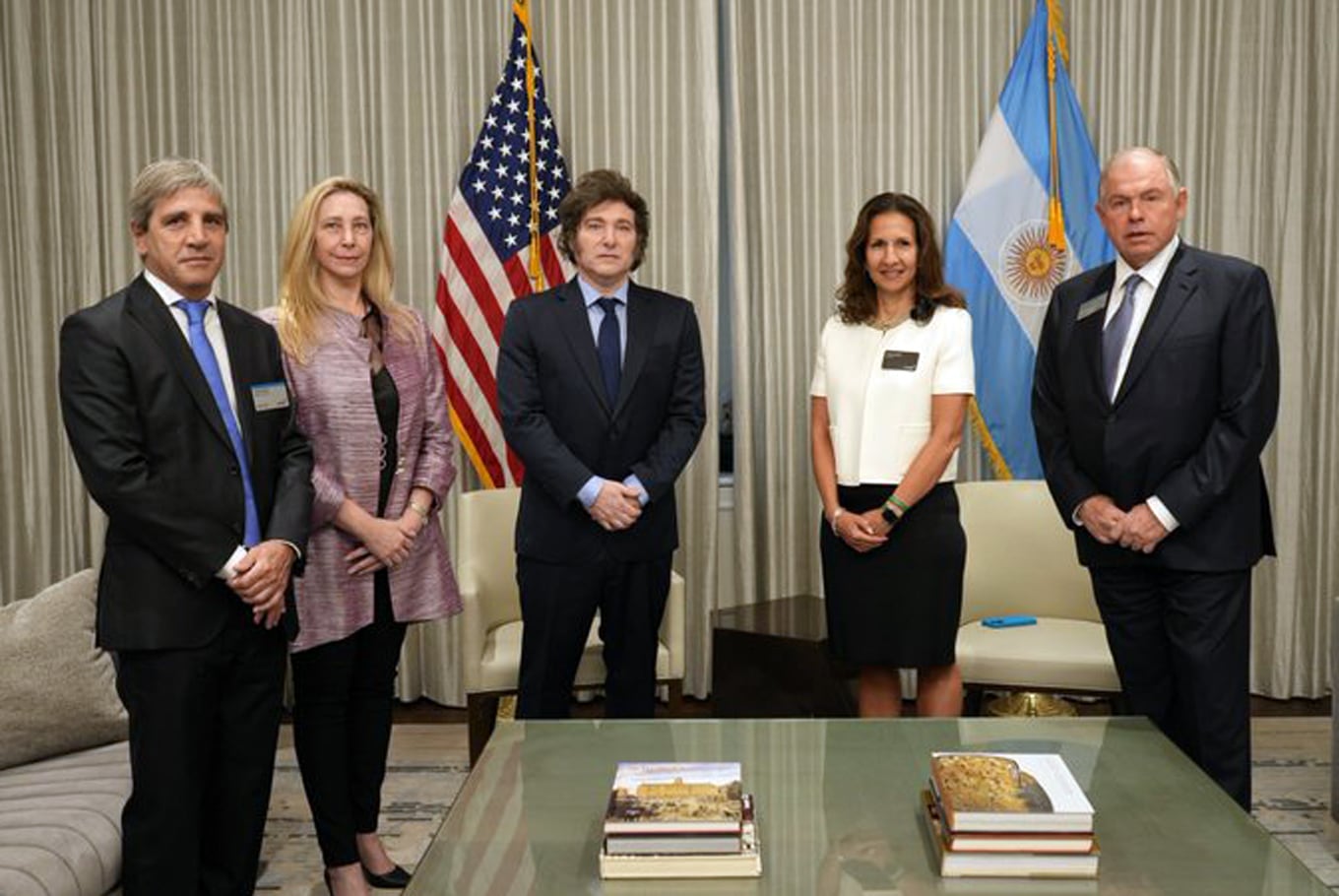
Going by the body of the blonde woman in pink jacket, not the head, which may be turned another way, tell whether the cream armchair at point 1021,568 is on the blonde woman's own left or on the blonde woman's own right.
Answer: on the blonde woman's own left

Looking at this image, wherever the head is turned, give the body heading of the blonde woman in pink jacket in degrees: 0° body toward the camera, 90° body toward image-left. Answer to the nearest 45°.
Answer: approximately 315°

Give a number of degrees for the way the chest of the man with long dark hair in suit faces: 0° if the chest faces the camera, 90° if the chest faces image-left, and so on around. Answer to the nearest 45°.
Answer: approximately 0°

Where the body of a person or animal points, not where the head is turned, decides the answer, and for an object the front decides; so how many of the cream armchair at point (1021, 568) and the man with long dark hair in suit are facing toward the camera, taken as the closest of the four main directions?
2

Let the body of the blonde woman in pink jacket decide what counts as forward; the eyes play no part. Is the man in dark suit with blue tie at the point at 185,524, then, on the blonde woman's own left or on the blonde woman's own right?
on the blonde woman's own right

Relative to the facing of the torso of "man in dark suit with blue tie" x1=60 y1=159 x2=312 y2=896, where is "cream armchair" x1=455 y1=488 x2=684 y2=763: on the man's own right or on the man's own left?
on the man's own left

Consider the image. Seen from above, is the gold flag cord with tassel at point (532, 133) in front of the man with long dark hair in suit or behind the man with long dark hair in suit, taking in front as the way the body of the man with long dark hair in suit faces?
behind

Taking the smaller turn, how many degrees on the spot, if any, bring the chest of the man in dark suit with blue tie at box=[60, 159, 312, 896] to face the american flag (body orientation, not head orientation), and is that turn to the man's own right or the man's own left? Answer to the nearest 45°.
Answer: approximately 90° to the man's own left
